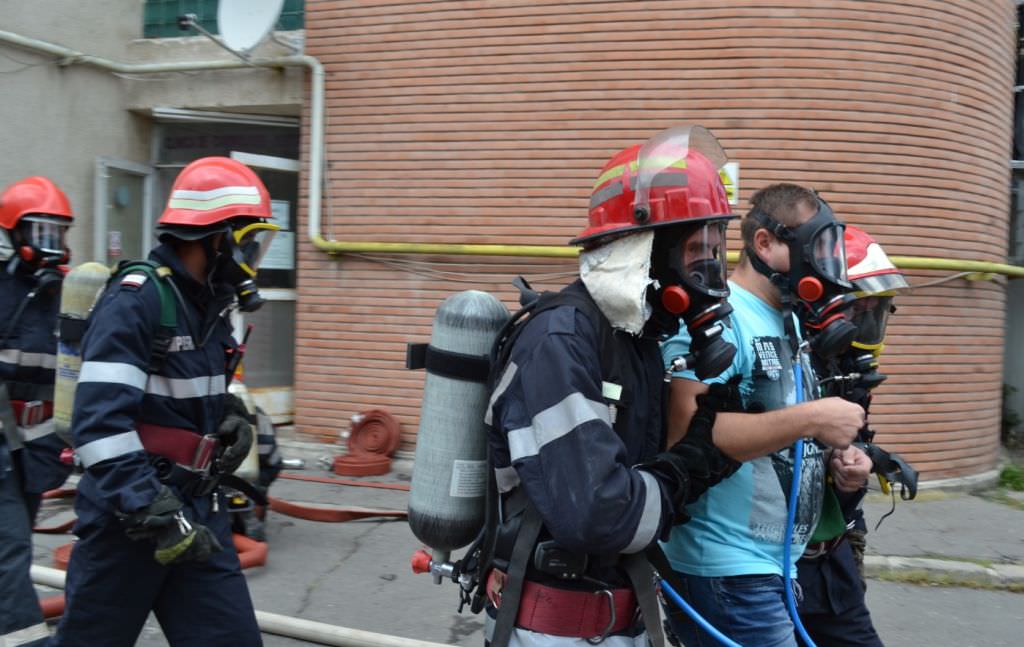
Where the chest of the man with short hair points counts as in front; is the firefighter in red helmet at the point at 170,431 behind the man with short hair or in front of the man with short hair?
behind

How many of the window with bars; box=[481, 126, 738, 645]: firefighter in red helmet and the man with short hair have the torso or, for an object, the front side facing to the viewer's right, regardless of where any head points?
2

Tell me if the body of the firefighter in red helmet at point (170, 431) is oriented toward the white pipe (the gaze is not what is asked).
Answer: no

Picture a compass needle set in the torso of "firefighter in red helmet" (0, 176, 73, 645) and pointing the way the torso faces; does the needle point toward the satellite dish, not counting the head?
no

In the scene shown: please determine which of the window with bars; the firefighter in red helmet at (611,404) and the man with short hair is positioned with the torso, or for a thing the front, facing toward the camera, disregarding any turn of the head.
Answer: the window with bars

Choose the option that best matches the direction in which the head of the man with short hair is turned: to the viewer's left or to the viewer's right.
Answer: to the viewer's right

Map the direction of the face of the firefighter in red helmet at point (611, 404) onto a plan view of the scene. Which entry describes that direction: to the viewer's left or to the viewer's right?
to the viewer's right

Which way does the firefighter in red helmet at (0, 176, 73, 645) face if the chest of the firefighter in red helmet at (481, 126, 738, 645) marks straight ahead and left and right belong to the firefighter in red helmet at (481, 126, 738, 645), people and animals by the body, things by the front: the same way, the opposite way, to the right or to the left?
the same way

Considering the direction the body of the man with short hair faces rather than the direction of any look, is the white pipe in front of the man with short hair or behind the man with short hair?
behind

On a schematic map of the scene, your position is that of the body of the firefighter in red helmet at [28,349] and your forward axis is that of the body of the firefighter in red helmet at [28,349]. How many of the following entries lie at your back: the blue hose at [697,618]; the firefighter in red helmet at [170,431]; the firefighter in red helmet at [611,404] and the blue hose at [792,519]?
0

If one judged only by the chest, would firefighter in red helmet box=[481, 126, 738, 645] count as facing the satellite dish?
no

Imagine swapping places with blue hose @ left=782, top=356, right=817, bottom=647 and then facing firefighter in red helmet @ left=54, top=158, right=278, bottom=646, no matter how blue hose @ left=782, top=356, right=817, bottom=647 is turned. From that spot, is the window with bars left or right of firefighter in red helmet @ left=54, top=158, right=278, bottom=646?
right

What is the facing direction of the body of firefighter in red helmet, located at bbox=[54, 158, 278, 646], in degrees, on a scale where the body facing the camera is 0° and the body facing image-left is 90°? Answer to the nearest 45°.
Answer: approximately 315°

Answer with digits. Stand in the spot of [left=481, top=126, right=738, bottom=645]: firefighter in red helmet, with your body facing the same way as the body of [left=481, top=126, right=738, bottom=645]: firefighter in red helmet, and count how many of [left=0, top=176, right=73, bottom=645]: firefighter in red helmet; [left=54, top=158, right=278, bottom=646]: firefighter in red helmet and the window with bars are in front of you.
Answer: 0

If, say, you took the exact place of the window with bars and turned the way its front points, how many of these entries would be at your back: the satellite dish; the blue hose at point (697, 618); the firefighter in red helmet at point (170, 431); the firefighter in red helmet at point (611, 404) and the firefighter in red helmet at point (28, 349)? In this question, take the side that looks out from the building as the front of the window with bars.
0

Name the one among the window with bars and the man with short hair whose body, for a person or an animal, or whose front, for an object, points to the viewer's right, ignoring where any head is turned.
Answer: the man with short hair

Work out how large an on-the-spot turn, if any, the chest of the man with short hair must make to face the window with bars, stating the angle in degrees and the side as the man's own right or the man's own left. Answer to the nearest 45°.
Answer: approximately 135° to the man's own left

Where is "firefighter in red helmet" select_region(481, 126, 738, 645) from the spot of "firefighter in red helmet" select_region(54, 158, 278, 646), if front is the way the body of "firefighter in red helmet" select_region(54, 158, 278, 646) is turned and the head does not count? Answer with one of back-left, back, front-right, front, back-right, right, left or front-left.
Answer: front

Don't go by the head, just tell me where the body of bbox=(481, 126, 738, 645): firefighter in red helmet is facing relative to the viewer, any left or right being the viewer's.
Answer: facing to the right of the viewer

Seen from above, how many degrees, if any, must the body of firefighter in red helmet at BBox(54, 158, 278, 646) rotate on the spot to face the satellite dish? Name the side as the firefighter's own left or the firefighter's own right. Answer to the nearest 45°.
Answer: approximately 135° to the firefighter's own left

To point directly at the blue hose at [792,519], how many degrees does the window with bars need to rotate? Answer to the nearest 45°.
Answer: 0° — it already faces it

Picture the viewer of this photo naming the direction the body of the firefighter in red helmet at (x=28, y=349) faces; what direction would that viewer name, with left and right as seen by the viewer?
facing the viewer and to the right of the viewer
